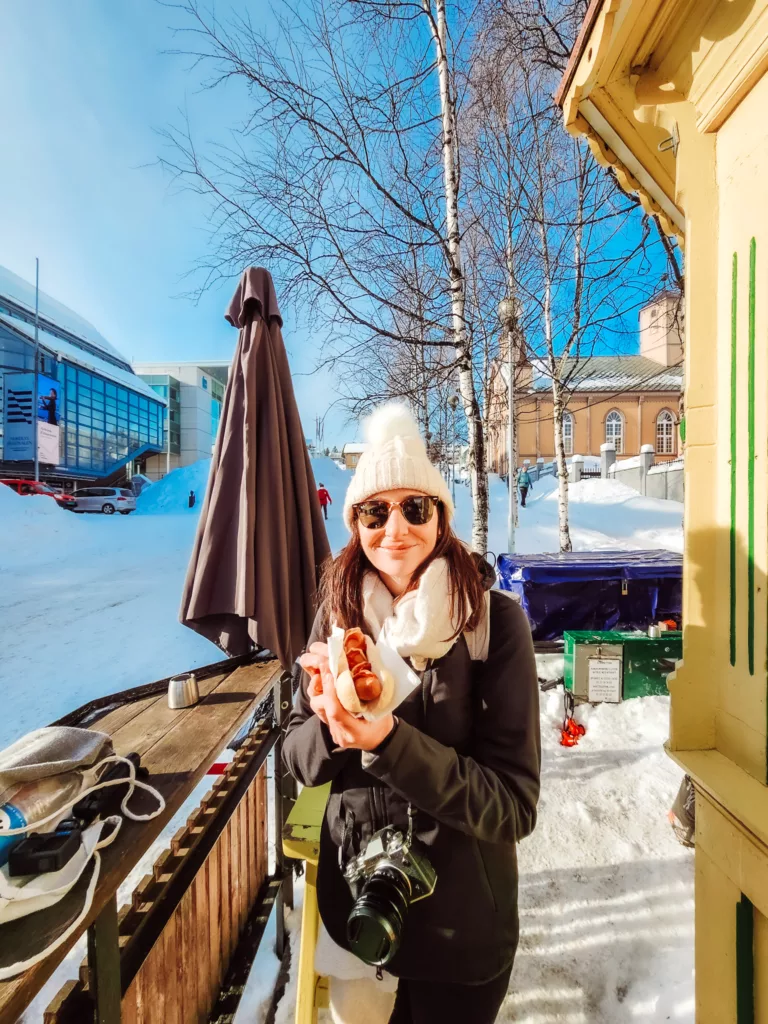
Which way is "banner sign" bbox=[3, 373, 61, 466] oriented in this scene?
toward the camera

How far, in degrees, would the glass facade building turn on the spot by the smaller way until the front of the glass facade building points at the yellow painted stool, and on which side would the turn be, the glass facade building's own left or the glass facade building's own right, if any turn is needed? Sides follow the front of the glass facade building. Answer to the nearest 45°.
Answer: approximately 45° to the glass facade building's own right

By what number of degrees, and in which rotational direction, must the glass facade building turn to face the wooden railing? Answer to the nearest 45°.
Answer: approximately 45° to its right

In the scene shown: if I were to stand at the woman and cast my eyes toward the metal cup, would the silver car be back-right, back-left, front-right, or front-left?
front-right

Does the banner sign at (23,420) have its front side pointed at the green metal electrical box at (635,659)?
yes

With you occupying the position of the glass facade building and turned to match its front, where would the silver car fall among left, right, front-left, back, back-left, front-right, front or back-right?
front-right

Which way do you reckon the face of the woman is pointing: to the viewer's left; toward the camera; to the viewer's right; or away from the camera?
toward the camera

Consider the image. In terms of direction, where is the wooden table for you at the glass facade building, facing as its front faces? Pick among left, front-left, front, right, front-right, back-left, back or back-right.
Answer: front-right

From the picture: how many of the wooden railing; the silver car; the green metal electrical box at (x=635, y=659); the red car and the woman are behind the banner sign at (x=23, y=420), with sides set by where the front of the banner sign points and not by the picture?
0

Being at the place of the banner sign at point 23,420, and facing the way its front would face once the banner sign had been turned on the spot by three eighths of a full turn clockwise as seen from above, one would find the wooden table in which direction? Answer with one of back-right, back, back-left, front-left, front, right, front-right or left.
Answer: back-left

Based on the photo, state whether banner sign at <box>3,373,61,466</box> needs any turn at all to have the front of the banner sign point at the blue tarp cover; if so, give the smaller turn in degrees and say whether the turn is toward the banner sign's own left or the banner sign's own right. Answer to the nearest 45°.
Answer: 0° — it already faces it

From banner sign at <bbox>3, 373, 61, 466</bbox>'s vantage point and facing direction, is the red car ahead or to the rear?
ahead

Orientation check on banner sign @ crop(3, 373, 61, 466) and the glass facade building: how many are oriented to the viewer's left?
0

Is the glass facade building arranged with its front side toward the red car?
no

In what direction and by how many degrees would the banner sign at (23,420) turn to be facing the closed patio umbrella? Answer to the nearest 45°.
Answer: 0° — it already faces it

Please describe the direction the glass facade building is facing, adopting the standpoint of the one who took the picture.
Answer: facing the viewer and to the right of the viewer

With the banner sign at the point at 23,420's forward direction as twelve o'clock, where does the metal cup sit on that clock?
The metal cup is roughly at 12 o'clock from the banner sign.
